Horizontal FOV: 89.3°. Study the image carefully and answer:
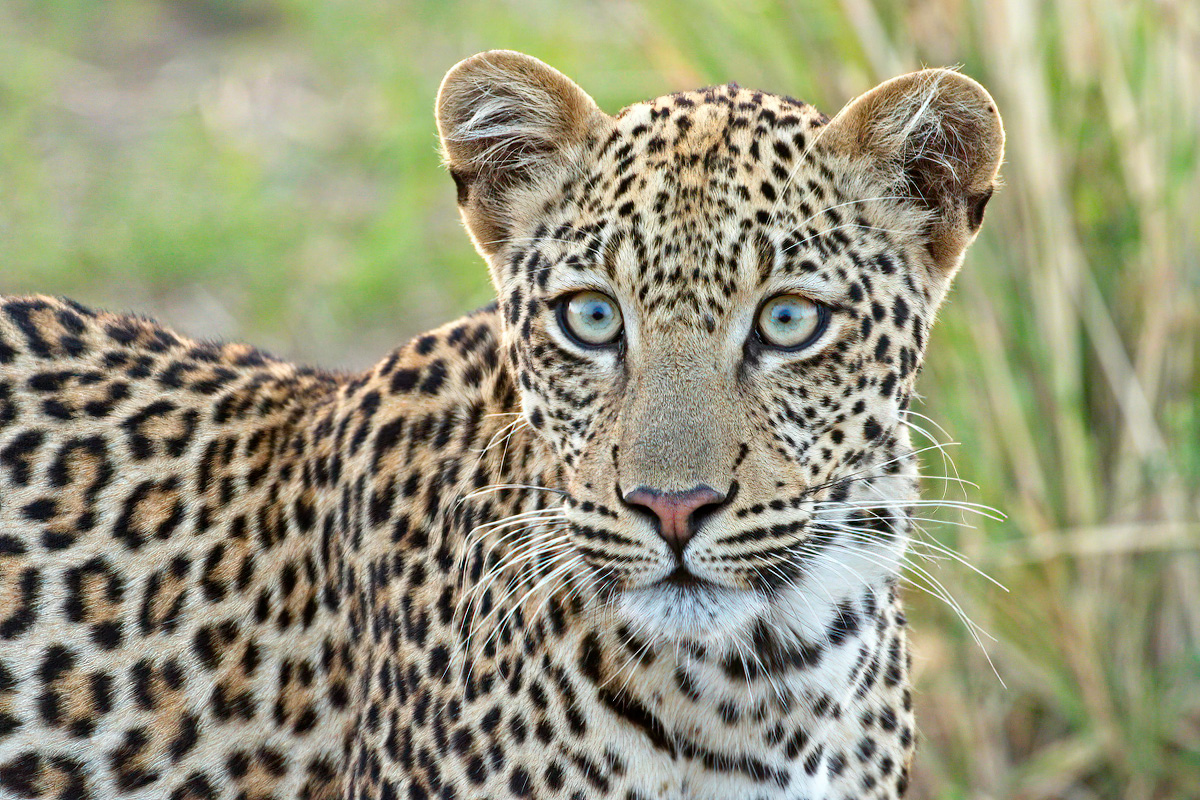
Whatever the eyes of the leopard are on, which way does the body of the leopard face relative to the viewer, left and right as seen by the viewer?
facing the viewer and to the right of the viewer
